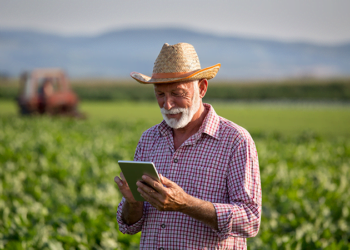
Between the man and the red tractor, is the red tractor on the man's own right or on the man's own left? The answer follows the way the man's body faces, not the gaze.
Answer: on the man's own right

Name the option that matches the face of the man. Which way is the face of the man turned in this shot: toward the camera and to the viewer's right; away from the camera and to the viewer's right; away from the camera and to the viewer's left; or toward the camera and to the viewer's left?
toward the camera and to the viewer's left

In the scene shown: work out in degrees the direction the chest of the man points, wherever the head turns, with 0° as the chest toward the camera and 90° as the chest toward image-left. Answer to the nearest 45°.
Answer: approximately 45°
